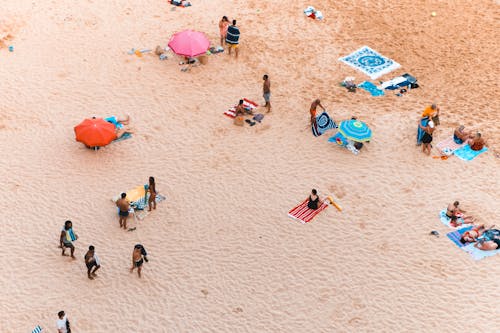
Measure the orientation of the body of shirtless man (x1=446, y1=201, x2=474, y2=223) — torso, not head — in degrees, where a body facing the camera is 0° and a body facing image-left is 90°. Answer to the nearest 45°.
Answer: approximately 270°

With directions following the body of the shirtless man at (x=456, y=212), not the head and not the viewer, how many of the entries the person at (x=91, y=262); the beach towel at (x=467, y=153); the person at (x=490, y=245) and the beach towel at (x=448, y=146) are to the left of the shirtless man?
2

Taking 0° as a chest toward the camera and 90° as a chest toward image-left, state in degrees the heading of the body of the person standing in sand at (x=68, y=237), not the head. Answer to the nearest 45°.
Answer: approximately 315°

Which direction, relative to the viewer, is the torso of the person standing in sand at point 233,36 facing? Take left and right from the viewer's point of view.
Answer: facing away from the viewer

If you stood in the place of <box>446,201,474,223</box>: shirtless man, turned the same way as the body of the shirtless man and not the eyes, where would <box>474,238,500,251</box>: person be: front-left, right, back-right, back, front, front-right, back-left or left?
front-right

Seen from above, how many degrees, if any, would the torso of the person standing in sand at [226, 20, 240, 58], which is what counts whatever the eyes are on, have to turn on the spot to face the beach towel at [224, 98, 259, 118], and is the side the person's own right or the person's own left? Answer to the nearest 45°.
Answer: approximately 180°

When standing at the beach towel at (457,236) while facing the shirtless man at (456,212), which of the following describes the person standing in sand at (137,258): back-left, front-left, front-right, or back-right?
back-left

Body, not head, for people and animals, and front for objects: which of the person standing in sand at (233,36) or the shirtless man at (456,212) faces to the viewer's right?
the shirtless man
